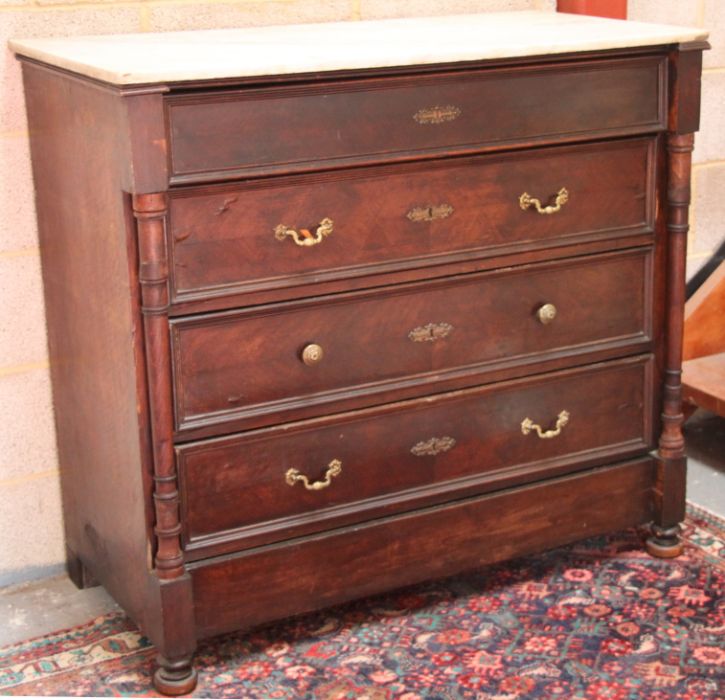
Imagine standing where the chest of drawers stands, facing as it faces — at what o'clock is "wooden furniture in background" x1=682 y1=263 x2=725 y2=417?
The wooden furniture in background is roughly at 9 o'clock from the chest of drawers.

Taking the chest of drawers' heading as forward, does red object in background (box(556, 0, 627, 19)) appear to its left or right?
on its left

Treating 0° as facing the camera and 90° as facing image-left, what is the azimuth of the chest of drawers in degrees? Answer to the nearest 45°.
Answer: approximately 315°
